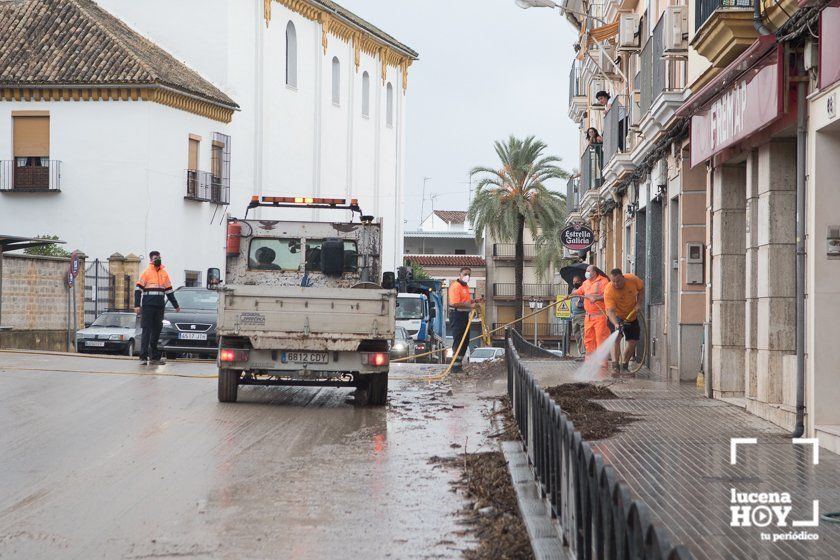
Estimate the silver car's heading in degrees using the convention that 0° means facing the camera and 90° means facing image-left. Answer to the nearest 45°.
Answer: approximately 45°

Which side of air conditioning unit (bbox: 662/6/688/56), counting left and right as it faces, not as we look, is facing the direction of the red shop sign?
left

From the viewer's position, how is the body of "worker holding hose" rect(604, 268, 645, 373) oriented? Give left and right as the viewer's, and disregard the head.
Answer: facing the viewer and to the left of the viewer

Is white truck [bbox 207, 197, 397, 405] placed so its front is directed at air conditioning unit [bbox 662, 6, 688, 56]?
no

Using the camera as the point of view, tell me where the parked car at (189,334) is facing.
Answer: facing the viewer

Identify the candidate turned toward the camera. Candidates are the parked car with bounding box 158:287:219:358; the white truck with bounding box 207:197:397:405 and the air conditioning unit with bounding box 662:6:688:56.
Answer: the parked car

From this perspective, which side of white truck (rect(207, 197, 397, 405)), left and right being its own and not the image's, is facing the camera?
back

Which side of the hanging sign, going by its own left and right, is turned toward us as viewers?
front

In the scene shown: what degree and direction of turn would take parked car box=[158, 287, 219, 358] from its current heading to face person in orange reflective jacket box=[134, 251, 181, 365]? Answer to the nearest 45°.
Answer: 0° — it already faces them

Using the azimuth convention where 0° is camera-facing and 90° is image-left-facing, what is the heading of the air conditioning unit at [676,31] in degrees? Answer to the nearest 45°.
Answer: approximately 90°

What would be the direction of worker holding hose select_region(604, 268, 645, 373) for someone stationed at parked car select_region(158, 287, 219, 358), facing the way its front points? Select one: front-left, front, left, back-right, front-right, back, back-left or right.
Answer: front-left

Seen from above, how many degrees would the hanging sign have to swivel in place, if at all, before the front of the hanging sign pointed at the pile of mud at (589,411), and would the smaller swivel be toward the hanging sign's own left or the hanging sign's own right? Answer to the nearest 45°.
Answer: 0° — it already faces it

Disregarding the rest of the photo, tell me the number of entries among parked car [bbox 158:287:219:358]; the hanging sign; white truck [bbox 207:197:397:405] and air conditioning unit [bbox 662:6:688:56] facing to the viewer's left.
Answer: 1
